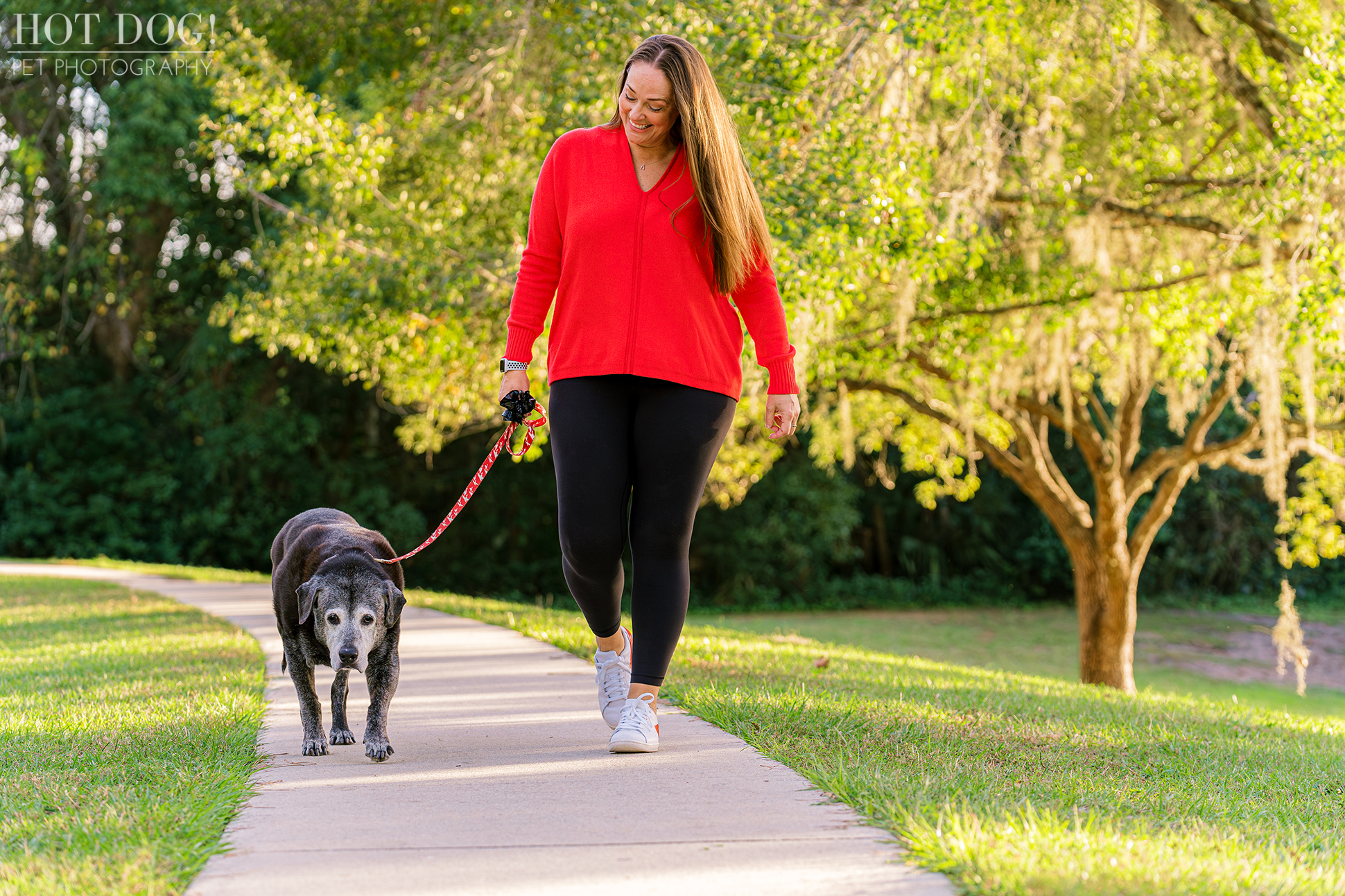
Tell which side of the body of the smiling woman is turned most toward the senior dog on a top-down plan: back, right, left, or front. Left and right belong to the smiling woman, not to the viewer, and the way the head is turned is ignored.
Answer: right

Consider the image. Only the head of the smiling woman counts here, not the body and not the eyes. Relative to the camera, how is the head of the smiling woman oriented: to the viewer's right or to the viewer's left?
to the viewer's left

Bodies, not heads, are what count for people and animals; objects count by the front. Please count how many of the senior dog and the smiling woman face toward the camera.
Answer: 2

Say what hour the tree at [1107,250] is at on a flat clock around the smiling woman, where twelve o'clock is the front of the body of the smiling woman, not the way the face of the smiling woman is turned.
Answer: The tree is roughly at 7 o'clock from the smiling woman.

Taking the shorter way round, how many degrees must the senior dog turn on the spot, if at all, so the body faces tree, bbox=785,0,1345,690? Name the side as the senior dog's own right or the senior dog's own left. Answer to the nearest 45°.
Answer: approximately 135° to the senior dog's own left

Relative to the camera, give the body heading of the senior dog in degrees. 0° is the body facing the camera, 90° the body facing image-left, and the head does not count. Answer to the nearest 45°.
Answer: approximately 0°
